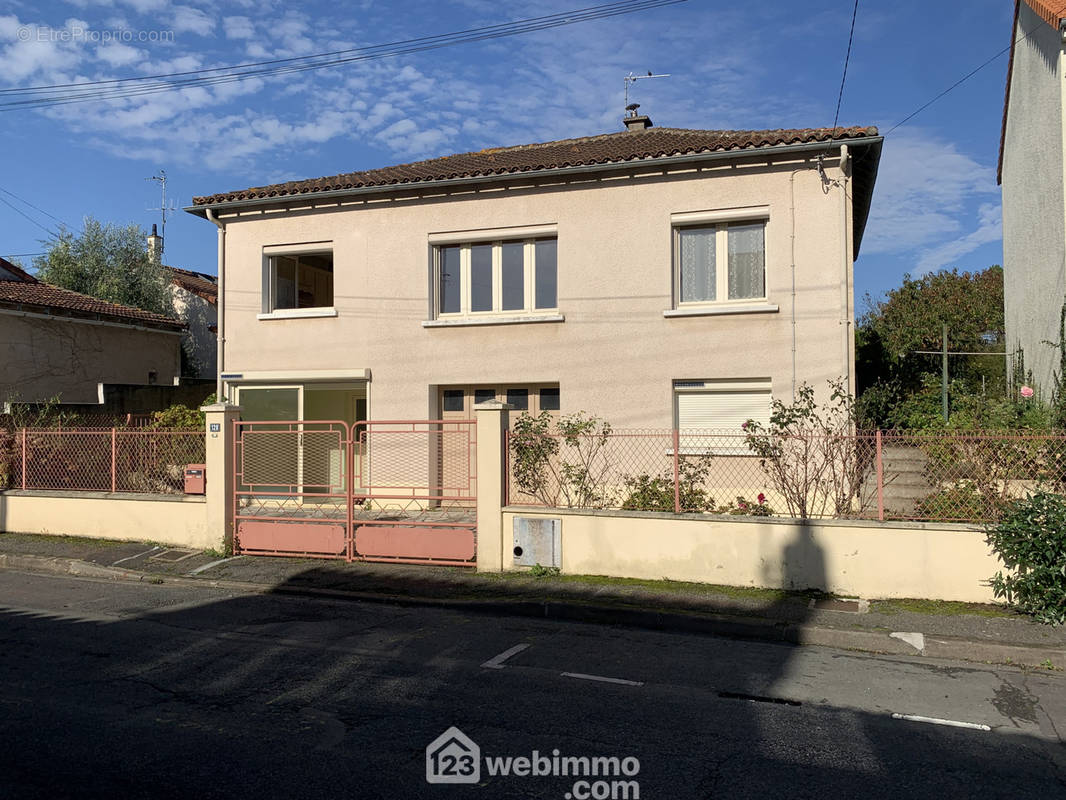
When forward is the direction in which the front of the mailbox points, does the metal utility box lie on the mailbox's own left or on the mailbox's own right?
on the mailbox's own left

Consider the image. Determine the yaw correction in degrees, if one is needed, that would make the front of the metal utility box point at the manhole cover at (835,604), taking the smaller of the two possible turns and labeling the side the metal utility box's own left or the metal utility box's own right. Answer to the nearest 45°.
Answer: approximately 45° to the metal utility box's own left

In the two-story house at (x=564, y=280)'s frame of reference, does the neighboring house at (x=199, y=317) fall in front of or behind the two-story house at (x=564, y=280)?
behind

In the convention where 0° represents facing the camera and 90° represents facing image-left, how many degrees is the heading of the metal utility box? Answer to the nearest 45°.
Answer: approximately 0°

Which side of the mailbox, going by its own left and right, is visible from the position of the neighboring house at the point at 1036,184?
left

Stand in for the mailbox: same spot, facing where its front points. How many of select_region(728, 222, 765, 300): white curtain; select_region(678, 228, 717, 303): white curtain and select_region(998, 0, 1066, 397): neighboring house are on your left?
3

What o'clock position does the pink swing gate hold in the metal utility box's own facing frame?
The pink swing gate is roughly at 4 o'clock from the metal utility box.

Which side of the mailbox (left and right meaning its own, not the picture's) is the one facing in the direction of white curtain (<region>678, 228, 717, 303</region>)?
left

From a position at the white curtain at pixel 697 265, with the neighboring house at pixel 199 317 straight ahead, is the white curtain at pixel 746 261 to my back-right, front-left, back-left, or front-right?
back-right

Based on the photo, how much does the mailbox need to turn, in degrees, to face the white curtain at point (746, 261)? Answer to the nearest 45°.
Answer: approximately 90° to its left

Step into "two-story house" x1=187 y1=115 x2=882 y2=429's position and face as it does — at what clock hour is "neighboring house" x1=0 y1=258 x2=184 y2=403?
The neighboring house is roughly at 4 o'clock from the two-story house.

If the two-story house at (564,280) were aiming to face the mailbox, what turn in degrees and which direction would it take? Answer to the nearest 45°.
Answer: approximately 90° to its right

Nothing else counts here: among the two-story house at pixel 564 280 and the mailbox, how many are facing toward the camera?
2
